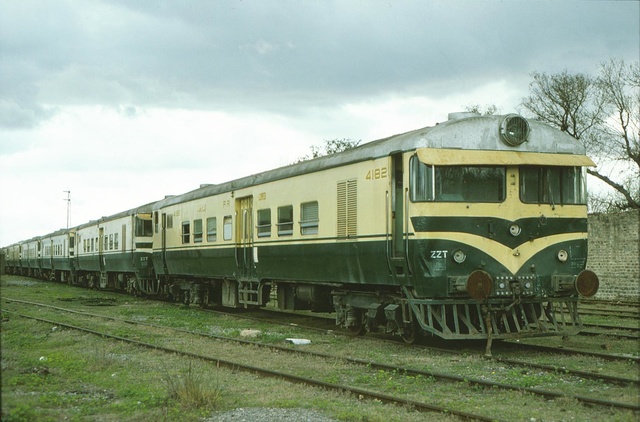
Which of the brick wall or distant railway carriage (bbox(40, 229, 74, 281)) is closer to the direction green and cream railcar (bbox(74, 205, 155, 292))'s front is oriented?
the brick wall

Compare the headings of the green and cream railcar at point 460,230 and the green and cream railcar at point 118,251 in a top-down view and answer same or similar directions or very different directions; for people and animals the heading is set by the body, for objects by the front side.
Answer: same or similar directions

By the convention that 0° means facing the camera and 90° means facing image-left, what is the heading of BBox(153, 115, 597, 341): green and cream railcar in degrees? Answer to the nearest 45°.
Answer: approximately 315°

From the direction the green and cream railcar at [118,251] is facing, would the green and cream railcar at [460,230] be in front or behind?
in front

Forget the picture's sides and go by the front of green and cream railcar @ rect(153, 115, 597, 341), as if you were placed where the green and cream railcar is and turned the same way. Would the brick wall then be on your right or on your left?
on your left

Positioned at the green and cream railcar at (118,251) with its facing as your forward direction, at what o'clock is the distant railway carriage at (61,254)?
The distant railway carriage is roughly at 7 o'clock from the green and cream railcar.

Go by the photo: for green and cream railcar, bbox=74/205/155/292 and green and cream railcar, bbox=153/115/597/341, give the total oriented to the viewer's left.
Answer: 0

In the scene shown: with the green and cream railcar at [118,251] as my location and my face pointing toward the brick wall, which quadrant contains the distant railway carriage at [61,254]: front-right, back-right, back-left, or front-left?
back-left

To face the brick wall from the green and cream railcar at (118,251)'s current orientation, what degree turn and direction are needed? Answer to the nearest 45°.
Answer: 0° — it already faces it

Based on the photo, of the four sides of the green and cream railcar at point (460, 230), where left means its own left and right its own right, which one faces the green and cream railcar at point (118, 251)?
back

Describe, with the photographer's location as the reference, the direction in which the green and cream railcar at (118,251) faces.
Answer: facing the viewer and to the right of the viewer

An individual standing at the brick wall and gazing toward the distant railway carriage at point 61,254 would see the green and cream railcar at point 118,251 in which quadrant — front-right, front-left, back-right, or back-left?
front-left

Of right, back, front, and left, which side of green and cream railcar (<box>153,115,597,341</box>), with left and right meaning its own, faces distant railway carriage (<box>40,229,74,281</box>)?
back
